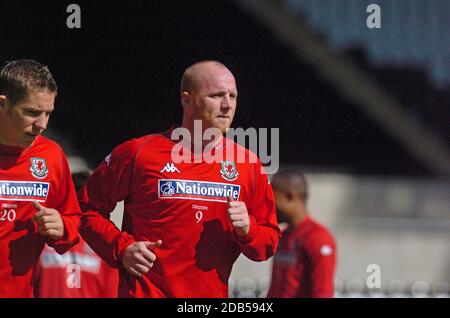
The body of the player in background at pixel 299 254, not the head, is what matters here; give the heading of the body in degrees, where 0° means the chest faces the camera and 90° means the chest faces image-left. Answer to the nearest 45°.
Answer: approximately 45°

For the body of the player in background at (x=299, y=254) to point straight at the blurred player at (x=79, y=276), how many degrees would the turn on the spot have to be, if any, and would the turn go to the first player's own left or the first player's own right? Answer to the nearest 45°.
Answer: approximately 45° to the first player's own right
